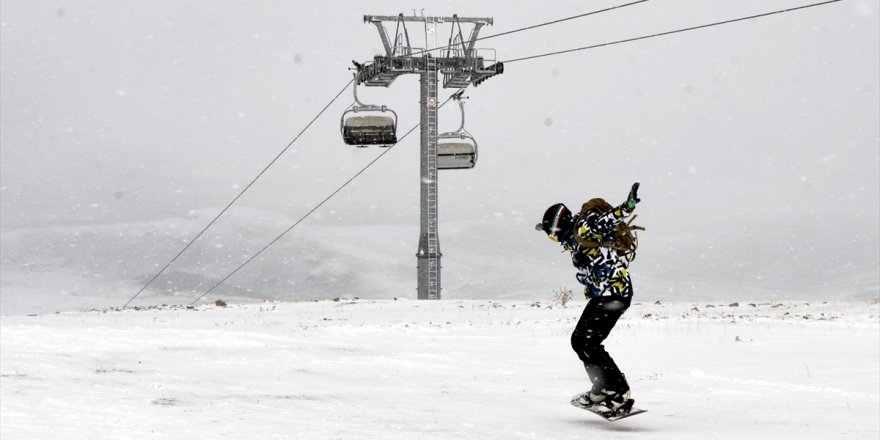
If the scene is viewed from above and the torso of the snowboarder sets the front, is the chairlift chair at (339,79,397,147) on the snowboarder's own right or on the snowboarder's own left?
on the snowboarder's own right

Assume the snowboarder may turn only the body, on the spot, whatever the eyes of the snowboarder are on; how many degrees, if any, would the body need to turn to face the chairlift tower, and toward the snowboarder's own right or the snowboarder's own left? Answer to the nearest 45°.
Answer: approximately 90° to the snowboarder's own right

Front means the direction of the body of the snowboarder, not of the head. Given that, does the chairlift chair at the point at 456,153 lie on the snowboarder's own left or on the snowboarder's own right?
on the snowboarder's own right

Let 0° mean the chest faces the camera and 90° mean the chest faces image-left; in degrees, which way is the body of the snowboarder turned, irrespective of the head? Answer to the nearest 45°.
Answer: approximately 90°
